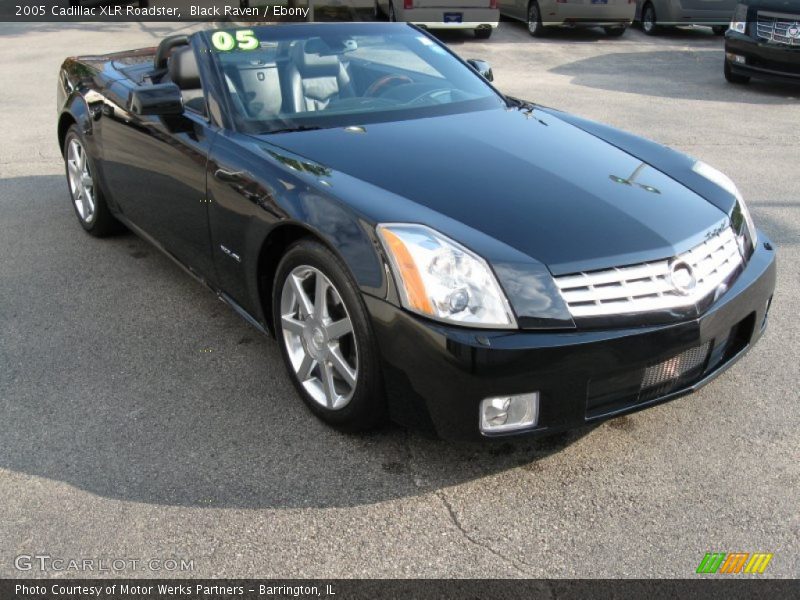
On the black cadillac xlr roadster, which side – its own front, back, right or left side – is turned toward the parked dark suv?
left

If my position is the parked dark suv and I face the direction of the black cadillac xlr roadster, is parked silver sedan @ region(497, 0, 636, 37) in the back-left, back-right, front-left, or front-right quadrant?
back-right

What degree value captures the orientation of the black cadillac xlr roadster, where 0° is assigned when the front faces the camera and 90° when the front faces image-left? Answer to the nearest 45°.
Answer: approximately 315°

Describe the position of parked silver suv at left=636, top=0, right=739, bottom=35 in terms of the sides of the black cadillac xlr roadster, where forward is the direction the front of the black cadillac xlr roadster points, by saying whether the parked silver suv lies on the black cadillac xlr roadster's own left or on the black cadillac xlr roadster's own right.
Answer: on the black cadillac xlr roadster's own left

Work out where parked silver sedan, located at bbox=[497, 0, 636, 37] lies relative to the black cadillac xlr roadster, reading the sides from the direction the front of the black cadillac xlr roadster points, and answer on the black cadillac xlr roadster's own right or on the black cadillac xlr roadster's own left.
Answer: on the black cadillac xlr roadster's own left
